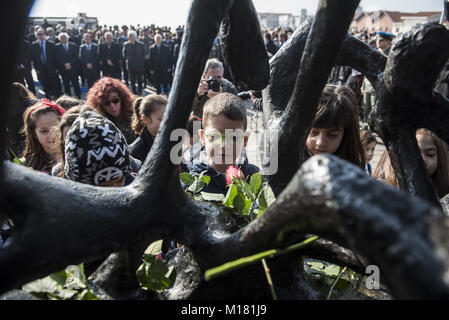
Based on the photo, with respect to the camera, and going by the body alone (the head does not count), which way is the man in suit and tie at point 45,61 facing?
toward the camera

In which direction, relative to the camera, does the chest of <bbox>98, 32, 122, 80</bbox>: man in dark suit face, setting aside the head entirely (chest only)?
toward the camera

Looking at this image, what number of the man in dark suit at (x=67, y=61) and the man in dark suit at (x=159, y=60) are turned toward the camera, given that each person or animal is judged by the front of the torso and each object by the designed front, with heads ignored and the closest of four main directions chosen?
2

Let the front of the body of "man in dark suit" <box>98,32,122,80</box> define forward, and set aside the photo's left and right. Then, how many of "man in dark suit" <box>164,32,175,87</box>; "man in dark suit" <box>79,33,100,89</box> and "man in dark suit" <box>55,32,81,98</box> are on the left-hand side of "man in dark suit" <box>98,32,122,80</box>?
1

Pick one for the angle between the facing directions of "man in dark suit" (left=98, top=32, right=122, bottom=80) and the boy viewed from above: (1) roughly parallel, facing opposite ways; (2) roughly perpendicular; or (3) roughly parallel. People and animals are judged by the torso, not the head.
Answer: roughly parallel

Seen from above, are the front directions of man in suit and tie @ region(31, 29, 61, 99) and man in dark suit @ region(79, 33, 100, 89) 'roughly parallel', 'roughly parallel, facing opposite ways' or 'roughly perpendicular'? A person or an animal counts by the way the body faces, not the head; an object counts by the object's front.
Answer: roughly parallel

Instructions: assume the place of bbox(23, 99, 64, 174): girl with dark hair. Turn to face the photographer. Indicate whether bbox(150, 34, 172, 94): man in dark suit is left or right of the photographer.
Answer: left

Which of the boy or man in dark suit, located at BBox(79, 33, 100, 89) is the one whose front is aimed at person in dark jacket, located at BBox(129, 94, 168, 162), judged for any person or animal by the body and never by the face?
the man in dark suit

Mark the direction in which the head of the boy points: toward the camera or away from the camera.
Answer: toward the camera

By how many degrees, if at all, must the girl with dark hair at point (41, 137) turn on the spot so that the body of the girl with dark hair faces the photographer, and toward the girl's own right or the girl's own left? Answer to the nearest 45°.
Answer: approximately 90° to the girl's own left

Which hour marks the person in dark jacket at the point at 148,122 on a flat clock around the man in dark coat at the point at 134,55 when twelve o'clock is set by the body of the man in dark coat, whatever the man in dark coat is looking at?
The person in dark jacket is roughly at 12 o'clock from the man in dark coat.

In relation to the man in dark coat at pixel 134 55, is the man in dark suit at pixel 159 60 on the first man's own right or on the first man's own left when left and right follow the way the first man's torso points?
on the first man's own left

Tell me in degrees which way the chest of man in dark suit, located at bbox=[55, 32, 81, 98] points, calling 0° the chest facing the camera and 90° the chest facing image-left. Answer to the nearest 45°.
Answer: approximately 0°

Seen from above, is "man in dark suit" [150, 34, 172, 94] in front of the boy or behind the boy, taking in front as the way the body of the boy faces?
behind

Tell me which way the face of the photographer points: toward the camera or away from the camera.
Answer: toward the camera

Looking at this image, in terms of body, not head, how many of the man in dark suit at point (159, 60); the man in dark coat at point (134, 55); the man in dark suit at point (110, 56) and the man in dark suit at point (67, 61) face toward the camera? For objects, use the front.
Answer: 4

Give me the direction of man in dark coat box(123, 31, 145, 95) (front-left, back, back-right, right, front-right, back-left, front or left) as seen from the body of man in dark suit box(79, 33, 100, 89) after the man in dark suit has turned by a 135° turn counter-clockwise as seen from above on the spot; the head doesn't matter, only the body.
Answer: front-right
